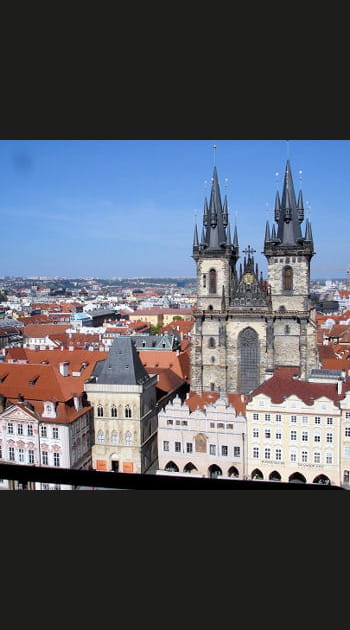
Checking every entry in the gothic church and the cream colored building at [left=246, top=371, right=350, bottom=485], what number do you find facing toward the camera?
2

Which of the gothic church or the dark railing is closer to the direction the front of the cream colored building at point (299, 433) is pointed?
the dark railing

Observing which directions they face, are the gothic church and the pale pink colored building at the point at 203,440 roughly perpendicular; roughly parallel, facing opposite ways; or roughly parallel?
roughly parallel

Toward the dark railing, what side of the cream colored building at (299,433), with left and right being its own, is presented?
front

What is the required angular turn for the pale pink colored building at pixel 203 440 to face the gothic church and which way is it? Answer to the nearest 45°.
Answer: approximately 180°

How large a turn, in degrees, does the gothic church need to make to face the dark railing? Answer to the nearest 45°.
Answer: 0° — it already faces it

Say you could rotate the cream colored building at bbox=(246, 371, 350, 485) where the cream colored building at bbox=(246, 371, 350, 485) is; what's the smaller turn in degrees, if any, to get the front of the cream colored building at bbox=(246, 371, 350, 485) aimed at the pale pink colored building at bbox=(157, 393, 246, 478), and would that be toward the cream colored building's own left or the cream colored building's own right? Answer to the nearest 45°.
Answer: approximately 90° to the cream colored building's own right

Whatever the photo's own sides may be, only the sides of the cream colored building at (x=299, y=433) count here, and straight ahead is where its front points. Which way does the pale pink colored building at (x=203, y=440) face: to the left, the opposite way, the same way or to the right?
the same way

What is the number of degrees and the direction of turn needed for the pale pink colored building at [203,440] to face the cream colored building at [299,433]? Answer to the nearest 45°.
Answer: approximately 90° to its left

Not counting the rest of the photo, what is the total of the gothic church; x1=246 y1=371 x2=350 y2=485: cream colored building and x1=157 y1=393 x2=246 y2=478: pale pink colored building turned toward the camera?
3

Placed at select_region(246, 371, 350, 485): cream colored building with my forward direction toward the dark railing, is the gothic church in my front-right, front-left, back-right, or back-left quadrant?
back-right

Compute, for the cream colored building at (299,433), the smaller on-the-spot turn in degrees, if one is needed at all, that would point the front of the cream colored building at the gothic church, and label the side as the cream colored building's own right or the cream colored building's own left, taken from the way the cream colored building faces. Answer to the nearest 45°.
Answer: approximately 180°

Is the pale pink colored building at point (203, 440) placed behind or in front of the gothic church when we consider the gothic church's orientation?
in front

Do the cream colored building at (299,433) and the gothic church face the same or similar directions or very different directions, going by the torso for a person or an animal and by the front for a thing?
same or similar directions

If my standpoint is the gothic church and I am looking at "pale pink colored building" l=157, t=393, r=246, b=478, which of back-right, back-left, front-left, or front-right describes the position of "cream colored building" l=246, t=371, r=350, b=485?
front-left

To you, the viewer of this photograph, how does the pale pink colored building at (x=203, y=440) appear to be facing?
facing the viewer

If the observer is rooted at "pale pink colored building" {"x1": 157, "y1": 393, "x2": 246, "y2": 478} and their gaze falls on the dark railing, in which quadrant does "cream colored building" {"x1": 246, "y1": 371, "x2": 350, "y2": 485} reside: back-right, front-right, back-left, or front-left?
front-left
